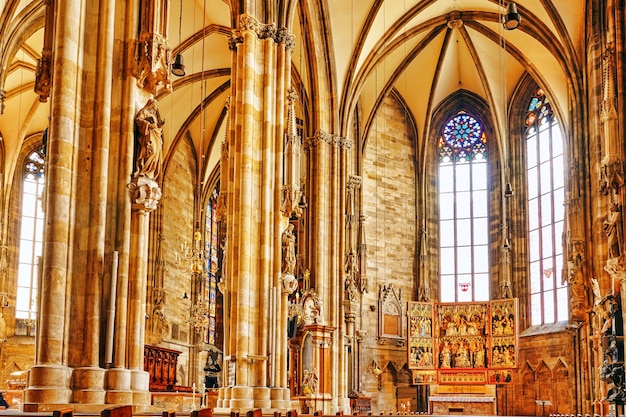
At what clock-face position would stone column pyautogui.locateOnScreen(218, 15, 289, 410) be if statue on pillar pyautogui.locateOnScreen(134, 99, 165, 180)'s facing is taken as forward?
The stone column is roughly at 8 o'clock from the statue on pillar.

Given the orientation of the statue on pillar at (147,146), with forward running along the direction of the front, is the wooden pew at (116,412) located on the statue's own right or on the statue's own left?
on the statue's own right

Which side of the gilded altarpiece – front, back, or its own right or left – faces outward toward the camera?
front

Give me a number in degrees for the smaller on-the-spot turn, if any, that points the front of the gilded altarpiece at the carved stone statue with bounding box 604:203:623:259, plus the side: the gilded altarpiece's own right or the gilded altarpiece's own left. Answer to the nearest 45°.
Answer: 0° — it already faces it

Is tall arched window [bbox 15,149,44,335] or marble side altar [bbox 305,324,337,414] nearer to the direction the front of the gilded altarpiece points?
the marble side altar

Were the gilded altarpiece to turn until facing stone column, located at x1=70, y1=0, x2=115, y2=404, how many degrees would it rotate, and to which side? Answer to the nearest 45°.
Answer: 0° — it already faces it

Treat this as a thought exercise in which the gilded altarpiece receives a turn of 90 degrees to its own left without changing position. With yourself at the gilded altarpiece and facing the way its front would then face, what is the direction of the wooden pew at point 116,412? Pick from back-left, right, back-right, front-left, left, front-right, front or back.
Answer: right

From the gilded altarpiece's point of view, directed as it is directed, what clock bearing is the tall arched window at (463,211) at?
The tall arched window is roughly at 6 o'clock from the gilded altarpiece.

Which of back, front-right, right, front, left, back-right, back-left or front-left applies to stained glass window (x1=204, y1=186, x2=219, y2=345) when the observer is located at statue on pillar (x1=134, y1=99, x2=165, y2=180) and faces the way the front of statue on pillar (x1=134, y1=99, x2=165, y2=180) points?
back-left

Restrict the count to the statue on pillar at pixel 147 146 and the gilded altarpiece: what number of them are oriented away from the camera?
0

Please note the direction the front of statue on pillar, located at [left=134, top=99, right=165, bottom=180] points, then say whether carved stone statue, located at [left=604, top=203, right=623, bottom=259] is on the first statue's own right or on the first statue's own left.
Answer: on the first statue's own left

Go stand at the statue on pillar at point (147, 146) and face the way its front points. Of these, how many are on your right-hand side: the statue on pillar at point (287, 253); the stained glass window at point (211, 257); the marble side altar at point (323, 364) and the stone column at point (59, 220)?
1

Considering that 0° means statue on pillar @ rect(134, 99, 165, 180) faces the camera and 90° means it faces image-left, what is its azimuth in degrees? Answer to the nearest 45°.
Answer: approximately 315°
